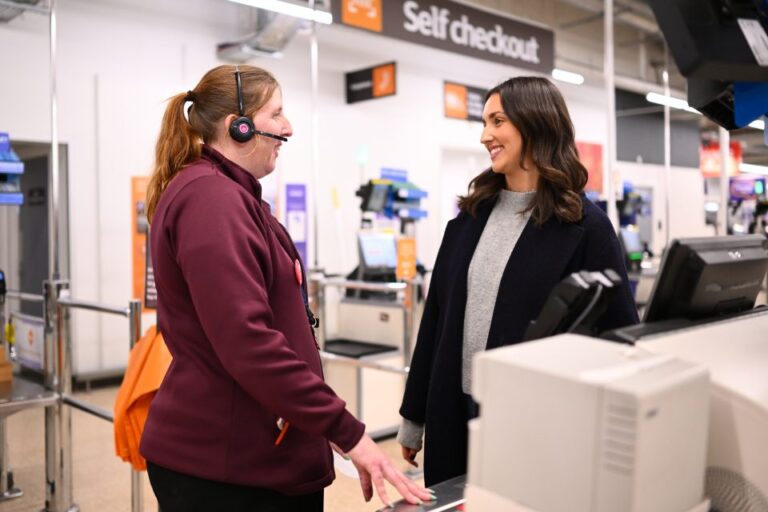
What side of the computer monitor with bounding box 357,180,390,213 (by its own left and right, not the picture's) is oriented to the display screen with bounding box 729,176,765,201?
left

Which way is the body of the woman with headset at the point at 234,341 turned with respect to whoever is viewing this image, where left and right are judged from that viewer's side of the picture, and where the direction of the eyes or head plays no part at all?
facing to the right of the viewer

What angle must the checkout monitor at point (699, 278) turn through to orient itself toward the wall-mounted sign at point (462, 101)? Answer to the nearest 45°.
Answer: approximately 45° to its right

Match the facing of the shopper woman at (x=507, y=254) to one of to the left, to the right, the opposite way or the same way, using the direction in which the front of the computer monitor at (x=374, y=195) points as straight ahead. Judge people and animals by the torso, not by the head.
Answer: to the right

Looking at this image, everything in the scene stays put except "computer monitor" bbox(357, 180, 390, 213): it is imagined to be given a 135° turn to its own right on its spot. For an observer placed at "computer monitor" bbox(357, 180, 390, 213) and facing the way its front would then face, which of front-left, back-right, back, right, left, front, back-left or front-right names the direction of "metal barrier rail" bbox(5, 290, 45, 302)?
front-left

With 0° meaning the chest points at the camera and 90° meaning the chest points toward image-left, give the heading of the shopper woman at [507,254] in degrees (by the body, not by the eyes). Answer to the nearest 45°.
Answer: approximately 45°

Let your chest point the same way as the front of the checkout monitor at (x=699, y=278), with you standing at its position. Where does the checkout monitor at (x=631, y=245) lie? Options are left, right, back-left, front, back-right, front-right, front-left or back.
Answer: front-right

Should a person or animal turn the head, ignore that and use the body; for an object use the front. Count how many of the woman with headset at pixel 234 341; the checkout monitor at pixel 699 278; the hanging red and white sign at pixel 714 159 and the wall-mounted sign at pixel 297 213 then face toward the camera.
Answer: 2

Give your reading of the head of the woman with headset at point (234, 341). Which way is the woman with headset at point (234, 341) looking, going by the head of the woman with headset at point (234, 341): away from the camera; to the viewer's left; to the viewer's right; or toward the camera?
to the viewer's right

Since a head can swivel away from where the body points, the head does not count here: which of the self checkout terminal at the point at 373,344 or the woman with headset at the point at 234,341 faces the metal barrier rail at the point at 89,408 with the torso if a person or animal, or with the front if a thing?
the self checkout terminal

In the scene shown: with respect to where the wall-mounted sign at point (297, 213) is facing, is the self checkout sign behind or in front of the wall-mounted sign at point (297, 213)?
in front
